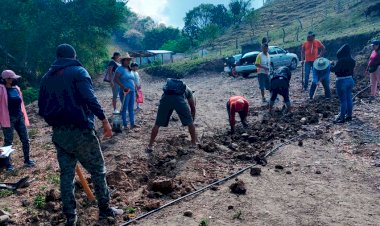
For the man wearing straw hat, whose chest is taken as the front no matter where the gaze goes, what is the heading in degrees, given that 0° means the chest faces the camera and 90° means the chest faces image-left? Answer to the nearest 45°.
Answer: approximately 0°

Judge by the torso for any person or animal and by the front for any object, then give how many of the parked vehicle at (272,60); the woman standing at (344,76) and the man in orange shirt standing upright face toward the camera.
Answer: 1

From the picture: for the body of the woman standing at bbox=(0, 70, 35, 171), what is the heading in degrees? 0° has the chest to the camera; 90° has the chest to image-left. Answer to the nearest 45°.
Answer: approximately 315°

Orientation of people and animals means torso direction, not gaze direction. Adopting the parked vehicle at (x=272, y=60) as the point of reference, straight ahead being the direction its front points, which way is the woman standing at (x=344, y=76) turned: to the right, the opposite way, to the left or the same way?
to the left

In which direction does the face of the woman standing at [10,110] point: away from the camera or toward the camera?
toward the camera
